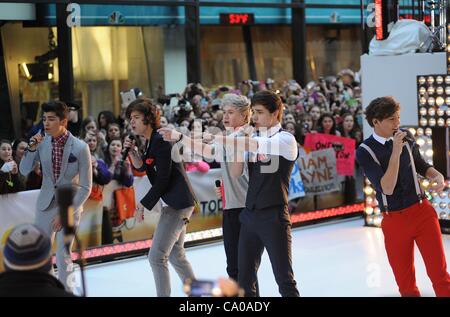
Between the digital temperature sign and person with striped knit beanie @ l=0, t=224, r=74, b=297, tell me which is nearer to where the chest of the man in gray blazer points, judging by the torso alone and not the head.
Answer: the person with striped knit beanie

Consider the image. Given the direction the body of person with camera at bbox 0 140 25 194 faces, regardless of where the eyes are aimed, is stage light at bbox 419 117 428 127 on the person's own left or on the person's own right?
on the person's own left

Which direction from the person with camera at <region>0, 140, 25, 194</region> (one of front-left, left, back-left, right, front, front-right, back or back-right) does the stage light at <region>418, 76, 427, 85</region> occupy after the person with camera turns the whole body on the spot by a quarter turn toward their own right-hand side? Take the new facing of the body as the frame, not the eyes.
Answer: back-left

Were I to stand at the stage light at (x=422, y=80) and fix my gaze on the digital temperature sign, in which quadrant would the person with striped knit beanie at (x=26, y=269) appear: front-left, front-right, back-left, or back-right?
back-left

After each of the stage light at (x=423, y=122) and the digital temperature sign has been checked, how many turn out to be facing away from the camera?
0

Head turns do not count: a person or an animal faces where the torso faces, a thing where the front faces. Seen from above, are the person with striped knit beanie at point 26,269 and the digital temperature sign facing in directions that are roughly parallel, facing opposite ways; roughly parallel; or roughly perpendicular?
roughly parallel, facing opposite ways

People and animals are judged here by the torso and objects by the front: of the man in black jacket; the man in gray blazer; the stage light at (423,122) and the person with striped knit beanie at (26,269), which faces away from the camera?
the person with striped knit beanie

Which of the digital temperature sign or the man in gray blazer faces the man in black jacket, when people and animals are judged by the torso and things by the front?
the digital temperature sign

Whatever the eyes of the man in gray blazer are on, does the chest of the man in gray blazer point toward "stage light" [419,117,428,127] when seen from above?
no

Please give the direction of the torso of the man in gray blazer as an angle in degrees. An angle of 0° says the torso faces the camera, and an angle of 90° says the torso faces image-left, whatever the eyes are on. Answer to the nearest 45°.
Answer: approximately 45°

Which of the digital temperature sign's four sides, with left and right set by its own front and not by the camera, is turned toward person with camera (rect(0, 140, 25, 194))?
front

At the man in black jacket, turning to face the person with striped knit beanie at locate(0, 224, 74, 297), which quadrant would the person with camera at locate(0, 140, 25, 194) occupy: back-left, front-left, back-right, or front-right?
back-right

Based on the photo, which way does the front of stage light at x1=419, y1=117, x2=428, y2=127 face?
toward the camera

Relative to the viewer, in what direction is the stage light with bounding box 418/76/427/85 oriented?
toward the camera

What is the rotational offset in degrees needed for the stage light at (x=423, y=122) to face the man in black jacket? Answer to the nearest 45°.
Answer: approximately 45° to its right

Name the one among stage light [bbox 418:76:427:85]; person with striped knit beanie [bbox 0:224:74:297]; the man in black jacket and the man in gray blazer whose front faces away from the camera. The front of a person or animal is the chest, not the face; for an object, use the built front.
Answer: the person with striped knit beanie

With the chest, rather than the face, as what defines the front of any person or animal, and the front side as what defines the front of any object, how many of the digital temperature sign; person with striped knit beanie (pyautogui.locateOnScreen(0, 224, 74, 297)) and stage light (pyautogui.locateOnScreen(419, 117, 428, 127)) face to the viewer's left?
0

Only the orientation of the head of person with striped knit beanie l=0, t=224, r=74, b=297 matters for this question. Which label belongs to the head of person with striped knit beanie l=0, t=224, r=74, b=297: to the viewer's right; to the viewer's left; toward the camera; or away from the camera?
away from the camera

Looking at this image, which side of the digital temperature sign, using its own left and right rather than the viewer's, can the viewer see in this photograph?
front

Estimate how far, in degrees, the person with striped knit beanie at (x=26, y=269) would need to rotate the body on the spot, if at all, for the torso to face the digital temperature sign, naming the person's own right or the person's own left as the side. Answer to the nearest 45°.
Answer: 0° — they already face it
